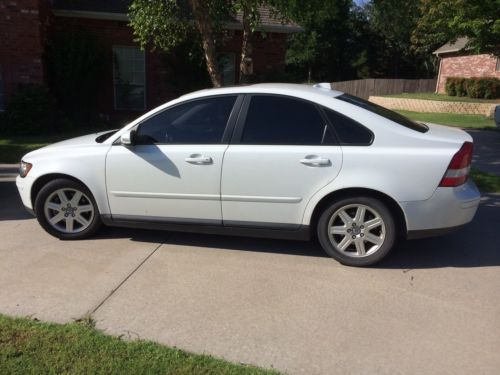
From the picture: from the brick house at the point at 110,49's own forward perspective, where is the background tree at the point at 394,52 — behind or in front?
behind

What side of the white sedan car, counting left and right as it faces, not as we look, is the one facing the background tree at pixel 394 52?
right

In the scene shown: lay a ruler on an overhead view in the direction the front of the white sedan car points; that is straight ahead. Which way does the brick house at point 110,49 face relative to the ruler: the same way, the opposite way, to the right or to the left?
to the left

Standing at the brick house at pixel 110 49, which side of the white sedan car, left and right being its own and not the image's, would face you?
right

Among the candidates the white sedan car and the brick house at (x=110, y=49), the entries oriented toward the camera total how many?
1

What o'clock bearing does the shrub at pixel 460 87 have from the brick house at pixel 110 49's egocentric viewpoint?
The shrub is roughly at 8 o'clock from the brick house.

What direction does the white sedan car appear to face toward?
to the viewer's left

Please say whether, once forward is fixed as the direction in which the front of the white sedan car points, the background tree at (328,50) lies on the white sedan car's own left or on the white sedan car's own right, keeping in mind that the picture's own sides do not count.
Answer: on the white sedan car's own right

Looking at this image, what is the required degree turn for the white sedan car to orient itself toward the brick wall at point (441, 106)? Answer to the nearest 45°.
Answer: approximately 135° to its right

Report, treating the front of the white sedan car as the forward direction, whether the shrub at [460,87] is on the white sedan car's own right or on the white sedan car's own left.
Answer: on the white sedan car's own right

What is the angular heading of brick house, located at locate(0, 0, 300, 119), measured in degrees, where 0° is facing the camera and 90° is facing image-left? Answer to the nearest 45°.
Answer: approximately 0°

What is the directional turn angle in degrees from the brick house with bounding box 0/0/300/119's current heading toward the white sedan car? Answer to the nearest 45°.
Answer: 0° — it already faces it

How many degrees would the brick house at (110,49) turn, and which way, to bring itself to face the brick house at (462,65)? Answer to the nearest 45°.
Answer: approximately 135° to its left
